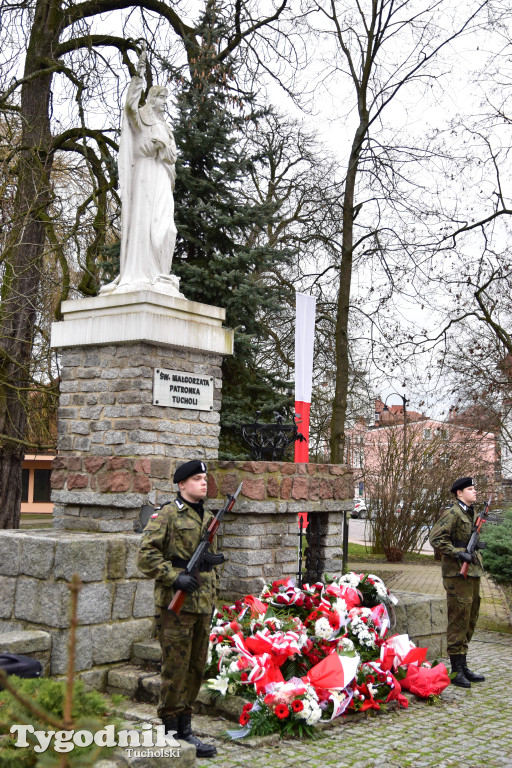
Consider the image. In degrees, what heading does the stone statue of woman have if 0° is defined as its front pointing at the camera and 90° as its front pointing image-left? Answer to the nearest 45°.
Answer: approximately 315°

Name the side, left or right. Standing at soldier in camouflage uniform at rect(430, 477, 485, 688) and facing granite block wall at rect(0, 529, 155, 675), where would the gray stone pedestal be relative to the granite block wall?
right

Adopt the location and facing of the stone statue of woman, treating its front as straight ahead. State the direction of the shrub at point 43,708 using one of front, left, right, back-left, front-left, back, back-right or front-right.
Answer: front-right

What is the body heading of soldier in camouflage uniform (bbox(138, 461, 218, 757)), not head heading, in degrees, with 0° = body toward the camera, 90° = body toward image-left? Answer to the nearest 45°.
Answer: approximately 315°

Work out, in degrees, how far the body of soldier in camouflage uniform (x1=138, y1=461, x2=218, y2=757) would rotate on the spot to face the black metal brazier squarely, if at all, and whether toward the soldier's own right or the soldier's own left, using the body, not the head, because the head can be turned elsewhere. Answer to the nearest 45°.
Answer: approximately 135° to the soldier's own left

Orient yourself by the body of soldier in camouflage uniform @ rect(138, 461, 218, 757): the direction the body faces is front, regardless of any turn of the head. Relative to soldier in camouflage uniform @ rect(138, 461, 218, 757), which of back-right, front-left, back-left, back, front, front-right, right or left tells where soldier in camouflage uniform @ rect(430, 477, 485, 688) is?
left
